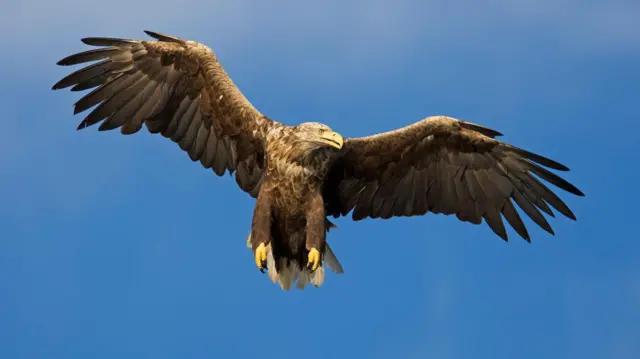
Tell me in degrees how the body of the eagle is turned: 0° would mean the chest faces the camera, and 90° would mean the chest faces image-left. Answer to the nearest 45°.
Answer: approximately 0°
